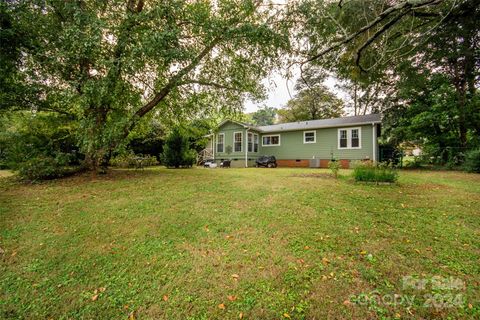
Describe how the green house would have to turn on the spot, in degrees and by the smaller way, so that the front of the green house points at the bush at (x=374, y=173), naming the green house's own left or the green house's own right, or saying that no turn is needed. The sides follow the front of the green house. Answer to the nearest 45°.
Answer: approximately 180°

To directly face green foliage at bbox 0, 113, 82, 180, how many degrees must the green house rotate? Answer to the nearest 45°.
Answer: approximately 135° to its left

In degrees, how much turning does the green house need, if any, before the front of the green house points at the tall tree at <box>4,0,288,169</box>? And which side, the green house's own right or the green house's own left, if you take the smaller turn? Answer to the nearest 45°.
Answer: approximately 135° to the green house's own left

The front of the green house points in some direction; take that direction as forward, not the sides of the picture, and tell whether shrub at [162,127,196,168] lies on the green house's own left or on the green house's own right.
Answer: on the green house's own left

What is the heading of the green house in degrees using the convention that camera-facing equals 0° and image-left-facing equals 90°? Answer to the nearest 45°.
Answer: approximately 180°
